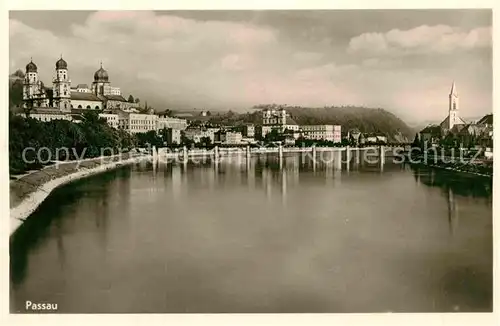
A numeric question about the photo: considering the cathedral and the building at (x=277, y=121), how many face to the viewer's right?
0

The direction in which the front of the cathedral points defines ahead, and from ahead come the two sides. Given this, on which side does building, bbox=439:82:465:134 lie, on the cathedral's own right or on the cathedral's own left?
on the cathedral's own left

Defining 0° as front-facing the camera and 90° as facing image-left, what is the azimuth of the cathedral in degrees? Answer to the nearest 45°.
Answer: approximately 45°

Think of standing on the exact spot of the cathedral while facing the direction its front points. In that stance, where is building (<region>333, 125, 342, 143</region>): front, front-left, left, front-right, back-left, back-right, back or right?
back-left
